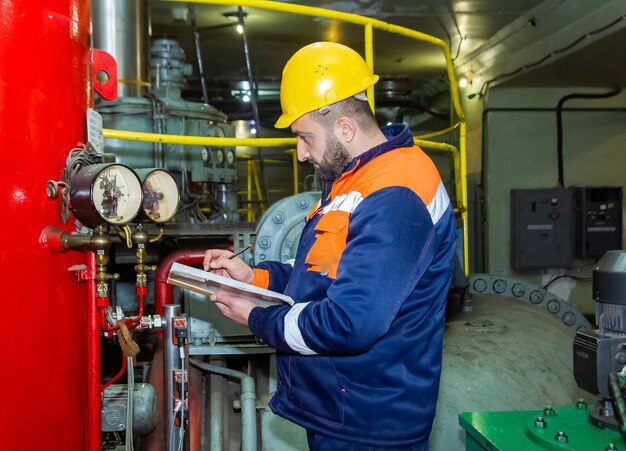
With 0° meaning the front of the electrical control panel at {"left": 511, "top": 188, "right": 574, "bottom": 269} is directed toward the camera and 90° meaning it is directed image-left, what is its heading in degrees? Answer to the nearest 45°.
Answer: approximately 0°

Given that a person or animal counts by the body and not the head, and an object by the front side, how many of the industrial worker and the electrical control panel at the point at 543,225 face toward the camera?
1

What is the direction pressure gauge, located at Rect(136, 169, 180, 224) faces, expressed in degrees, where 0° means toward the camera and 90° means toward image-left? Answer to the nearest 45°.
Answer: approximately 315°

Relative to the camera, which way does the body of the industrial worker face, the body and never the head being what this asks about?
to the viewer's left

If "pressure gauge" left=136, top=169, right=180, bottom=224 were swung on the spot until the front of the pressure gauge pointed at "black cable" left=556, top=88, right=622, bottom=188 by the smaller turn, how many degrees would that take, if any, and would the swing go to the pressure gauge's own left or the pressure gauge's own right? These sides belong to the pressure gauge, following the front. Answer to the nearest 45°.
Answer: approximately 90° to the pressure gauge's own left

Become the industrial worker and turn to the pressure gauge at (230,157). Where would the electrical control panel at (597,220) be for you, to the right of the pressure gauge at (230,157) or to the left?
right

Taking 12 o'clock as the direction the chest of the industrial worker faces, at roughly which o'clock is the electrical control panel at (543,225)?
The electrical control panel is roughly at 4 o'clock from the industrial worker.

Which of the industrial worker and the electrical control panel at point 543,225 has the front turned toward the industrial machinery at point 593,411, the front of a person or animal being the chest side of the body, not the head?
the electrical control panel

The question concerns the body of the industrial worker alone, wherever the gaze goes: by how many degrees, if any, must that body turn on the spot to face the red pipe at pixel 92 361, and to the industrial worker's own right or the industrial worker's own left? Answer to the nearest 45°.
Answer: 0° — they already face it

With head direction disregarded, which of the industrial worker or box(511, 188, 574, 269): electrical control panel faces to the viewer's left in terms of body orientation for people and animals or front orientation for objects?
the industrial worker

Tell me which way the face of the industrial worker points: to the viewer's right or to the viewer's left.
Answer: to the viewer's left
